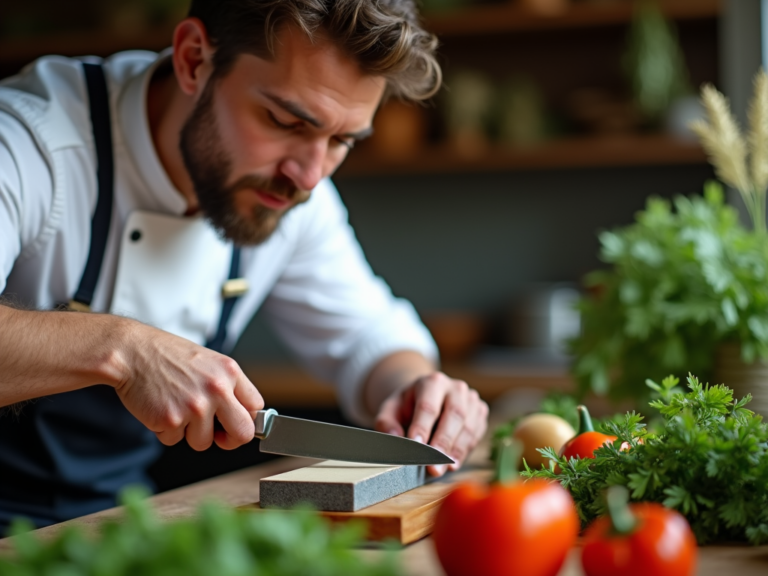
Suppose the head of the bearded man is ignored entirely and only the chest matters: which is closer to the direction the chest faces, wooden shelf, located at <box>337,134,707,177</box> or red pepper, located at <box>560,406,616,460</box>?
the red pepper

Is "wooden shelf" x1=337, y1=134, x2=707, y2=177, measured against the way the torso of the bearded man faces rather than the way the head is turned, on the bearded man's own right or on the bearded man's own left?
on the bearded man's own left

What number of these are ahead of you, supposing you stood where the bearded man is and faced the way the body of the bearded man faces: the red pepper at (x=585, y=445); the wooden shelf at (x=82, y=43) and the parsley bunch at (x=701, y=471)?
2

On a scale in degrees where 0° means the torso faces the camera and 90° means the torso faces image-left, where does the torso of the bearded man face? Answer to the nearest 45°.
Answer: approximately 315°

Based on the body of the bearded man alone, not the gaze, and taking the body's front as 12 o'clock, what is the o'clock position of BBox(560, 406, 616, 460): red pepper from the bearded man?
The red pepper is roughly at 12 o'clock from the bearded man.

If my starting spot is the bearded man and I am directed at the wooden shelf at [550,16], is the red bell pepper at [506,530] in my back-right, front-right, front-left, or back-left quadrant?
back-right

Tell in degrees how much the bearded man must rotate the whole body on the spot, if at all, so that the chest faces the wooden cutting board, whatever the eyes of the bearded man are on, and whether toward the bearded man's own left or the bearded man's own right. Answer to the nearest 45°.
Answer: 0° — they already face it

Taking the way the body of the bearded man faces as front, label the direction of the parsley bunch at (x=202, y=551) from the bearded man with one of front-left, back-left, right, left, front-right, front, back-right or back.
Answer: front-right

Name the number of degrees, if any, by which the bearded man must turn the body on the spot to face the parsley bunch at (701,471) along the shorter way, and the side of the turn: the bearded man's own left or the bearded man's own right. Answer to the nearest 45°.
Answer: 0° — they already face it

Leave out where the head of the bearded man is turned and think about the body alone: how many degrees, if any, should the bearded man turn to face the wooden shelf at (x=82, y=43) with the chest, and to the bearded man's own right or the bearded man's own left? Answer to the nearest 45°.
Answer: approximately 135° to the bearded man's own left

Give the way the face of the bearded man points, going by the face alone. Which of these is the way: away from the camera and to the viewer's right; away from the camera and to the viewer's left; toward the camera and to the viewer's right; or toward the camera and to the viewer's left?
toward the camera and to the viewer's right
